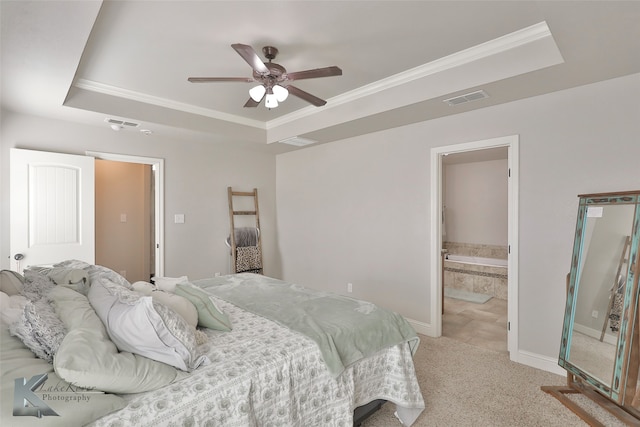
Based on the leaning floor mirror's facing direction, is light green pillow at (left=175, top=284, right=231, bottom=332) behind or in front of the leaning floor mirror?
in front

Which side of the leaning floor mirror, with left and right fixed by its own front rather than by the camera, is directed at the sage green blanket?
front

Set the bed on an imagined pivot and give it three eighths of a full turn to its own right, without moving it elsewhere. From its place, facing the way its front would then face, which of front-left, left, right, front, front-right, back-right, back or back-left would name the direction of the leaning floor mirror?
left

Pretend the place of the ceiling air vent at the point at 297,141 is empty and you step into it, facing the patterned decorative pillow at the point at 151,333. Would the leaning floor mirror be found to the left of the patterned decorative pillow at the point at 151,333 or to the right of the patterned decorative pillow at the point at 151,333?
left

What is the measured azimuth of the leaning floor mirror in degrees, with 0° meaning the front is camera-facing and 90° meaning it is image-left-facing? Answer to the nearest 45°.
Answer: approximately 45°

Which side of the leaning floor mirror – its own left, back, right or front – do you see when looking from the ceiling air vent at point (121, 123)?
front

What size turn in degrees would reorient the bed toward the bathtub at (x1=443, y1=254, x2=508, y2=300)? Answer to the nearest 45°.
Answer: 0° — it already faces it

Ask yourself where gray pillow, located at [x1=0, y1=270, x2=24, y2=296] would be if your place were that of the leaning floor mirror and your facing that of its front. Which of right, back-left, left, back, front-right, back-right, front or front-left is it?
front

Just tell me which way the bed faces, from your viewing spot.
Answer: facing away from the viewer and to the right of the viewer

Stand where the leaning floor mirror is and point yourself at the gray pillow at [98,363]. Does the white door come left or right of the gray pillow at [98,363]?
right

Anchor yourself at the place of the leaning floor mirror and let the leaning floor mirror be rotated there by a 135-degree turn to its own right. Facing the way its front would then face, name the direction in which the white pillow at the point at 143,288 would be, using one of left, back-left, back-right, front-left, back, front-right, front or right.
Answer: back-left
